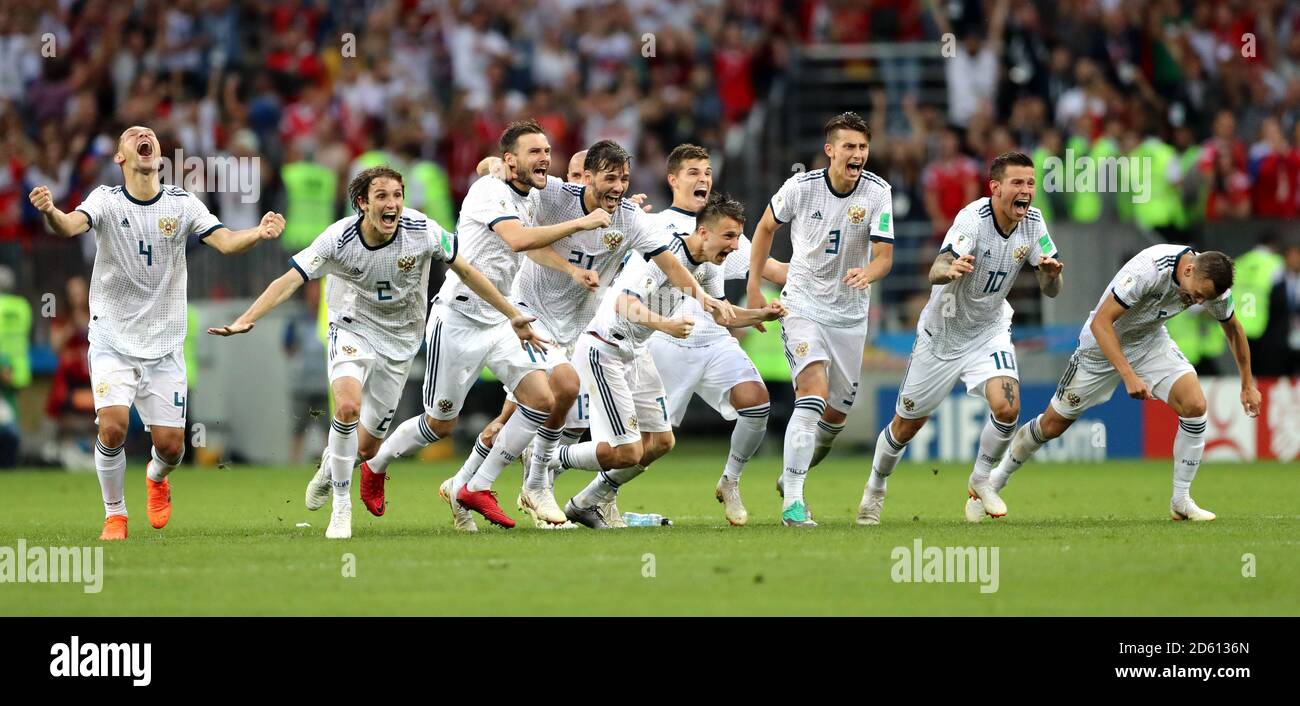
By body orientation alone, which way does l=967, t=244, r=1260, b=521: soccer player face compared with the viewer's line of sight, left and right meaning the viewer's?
facing the viewer and to the right of the viewer

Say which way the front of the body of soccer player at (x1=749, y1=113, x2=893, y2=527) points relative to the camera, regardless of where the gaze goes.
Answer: toward the camera

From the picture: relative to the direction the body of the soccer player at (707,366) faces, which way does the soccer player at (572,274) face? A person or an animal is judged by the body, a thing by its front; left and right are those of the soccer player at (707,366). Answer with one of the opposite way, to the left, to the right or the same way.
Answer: the same way

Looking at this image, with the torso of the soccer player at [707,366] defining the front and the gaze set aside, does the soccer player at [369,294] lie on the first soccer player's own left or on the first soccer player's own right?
on the first soccer player's own right

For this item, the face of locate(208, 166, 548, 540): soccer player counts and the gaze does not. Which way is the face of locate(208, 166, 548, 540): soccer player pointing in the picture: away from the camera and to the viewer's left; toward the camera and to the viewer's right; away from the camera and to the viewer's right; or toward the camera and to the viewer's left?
toward the camera and to the viewer's right

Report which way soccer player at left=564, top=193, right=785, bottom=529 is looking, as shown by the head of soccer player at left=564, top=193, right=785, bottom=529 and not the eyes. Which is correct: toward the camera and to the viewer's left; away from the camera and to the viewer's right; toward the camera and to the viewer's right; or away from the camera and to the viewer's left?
toward the camera and to the viewer's right

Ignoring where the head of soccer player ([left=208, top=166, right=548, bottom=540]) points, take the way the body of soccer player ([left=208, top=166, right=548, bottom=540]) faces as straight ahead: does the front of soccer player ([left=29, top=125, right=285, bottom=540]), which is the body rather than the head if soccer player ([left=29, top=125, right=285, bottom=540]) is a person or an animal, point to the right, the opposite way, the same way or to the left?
the same way

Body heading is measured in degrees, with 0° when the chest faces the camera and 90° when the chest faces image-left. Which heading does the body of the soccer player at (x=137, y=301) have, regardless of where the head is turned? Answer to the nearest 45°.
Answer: approximately 0°

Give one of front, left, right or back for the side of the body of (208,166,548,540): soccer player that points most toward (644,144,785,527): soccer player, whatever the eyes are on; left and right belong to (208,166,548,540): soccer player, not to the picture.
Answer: left

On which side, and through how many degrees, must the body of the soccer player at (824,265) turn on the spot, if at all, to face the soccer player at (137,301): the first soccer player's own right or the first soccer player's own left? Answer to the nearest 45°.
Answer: approximately 90° to the first soccer player's own right

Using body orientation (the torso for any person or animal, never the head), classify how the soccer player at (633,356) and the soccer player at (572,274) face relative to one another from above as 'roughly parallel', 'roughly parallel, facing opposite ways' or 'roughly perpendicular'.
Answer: roughly parallel
